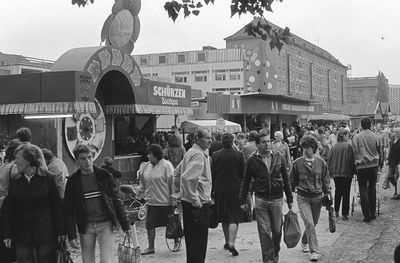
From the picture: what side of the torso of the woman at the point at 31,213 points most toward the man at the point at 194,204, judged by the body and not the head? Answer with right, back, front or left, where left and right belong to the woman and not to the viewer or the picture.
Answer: left

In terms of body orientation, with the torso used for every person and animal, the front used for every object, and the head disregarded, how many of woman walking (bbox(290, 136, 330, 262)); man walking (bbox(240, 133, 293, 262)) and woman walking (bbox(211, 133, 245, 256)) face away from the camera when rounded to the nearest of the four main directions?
1

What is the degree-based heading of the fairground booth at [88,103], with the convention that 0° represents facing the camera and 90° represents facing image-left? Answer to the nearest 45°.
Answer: approximately 315°

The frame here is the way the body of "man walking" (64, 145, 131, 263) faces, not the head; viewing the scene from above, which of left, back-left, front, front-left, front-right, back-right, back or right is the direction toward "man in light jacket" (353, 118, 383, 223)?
back-left

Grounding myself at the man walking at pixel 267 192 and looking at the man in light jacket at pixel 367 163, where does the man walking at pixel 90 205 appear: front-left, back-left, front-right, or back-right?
back-left

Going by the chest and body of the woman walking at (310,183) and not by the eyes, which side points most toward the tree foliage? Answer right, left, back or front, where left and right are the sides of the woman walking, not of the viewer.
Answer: front

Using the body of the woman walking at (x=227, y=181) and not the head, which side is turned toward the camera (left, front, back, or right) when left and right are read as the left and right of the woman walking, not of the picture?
back

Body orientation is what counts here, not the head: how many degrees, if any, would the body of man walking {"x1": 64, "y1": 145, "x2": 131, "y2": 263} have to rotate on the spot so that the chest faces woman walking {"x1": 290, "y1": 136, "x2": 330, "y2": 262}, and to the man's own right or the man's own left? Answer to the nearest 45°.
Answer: approximately 135° to the man's own left
